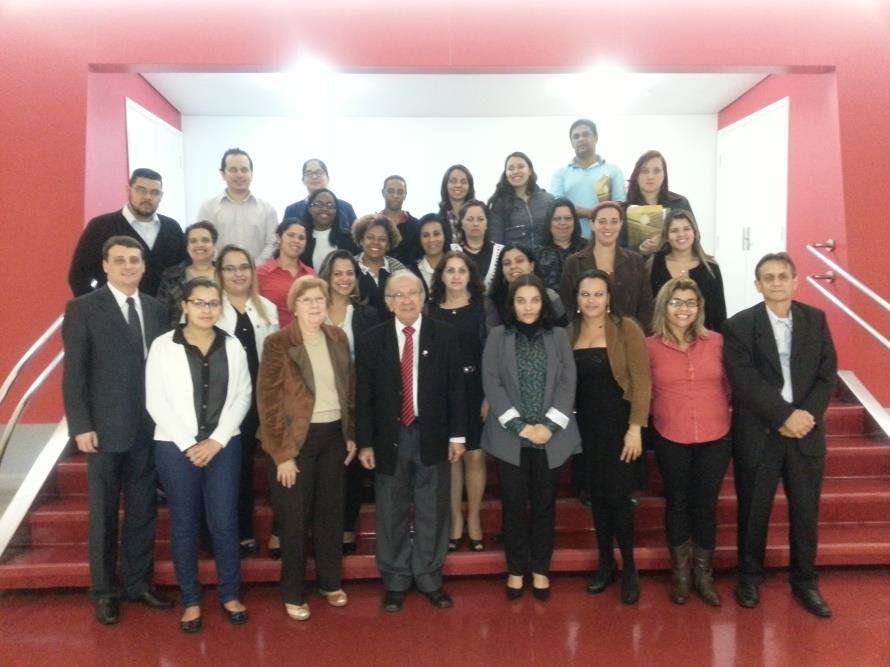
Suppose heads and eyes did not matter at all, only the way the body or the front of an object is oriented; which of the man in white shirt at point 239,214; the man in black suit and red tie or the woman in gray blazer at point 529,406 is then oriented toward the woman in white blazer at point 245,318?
the man in white shirt

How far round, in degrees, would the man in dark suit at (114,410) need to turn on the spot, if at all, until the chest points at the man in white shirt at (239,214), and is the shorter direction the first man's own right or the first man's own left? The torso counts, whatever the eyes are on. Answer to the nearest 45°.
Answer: approximately 90° to the first man's own left

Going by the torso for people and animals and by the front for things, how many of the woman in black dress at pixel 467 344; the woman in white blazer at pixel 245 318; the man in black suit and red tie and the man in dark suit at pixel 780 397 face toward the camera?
4

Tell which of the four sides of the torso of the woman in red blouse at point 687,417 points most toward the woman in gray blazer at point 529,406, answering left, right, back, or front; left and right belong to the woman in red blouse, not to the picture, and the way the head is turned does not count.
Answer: right

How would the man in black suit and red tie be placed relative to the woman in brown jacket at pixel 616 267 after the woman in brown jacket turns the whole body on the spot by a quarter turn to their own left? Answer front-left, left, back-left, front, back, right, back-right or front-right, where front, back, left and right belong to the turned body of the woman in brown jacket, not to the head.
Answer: back-right

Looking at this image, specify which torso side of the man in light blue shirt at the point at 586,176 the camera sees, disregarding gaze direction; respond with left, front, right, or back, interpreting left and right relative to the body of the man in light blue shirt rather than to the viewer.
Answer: front

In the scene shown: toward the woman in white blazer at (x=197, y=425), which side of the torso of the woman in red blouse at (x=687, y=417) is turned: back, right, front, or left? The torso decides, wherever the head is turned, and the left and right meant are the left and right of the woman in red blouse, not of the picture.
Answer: right

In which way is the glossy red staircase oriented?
toward the camera

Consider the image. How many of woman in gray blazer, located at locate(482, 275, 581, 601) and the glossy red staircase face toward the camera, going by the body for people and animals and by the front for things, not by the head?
2

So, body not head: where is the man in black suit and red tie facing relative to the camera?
toward the camera

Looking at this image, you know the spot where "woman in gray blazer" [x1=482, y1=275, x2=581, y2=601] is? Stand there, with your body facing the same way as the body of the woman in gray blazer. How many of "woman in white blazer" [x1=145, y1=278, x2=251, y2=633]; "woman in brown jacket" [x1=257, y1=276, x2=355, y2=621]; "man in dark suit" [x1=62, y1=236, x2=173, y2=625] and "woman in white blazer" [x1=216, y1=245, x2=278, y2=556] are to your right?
4

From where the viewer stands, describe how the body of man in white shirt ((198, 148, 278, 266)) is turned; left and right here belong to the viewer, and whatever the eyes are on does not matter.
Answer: facing the viewer

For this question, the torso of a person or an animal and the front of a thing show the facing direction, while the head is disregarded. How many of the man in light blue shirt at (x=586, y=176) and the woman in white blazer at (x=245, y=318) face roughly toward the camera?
2
